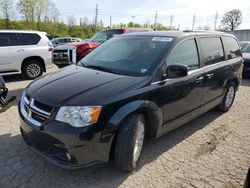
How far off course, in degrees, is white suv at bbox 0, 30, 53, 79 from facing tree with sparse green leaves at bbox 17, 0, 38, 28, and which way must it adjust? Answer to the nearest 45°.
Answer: approximately 90° to its right

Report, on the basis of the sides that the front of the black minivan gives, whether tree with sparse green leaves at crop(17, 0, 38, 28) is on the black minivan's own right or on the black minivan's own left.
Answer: on the black minivan's own right

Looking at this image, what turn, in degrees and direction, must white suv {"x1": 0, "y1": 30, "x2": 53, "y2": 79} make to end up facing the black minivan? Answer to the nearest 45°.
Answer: approximately 90° to its left

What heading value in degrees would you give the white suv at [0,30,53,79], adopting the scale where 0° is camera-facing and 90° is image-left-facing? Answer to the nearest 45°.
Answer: approximately 90°

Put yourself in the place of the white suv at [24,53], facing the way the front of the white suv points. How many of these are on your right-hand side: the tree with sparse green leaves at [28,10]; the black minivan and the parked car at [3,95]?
1

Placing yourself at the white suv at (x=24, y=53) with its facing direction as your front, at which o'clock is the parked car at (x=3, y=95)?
The parked car is roughly at 9 o'clock from the white suv.

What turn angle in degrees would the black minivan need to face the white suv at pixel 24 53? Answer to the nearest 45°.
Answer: approximately 90° to its right
